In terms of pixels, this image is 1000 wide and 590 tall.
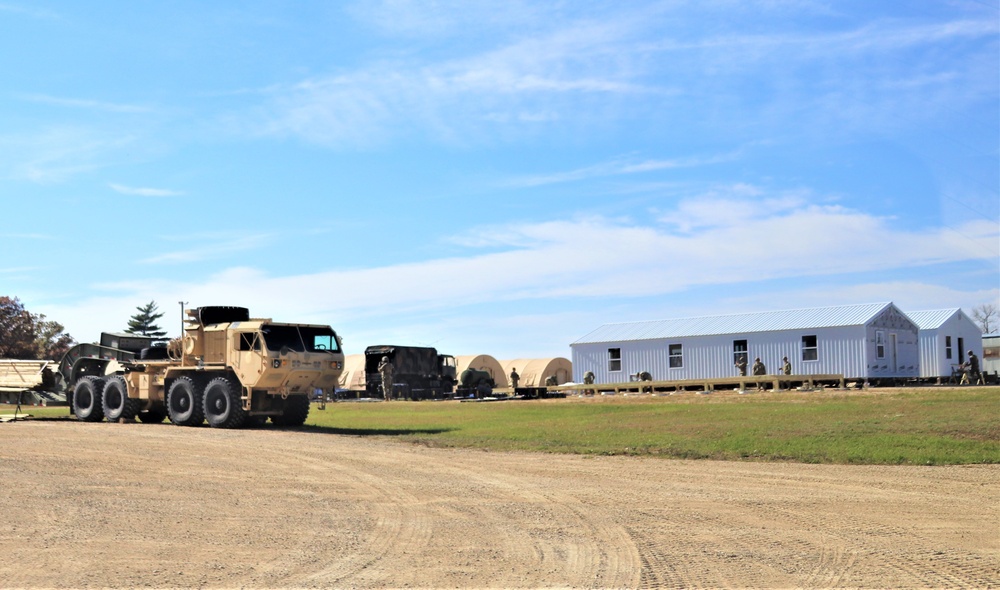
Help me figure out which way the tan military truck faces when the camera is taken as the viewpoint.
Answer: facing the viewer and to the right of the viewer

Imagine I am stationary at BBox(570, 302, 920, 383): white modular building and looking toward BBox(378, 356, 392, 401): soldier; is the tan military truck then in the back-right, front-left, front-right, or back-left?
front-left

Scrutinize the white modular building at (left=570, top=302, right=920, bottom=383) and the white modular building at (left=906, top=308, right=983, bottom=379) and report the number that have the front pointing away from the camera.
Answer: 0

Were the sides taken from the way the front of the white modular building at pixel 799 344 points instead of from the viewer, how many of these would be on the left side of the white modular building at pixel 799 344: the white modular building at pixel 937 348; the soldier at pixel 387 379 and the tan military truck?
1

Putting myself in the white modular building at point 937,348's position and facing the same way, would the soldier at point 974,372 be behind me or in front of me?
in front

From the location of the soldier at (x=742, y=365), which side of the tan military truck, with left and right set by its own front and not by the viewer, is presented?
left

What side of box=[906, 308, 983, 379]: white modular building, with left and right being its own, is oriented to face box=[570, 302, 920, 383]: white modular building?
right

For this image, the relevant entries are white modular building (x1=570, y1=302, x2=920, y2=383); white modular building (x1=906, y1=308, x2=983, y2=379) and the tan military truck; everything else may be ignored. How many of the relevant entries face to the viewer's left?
0

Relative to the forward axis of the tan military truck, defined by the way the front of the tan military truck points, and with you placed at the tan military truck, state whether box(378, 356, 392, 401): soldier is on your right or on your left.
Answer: on your left
